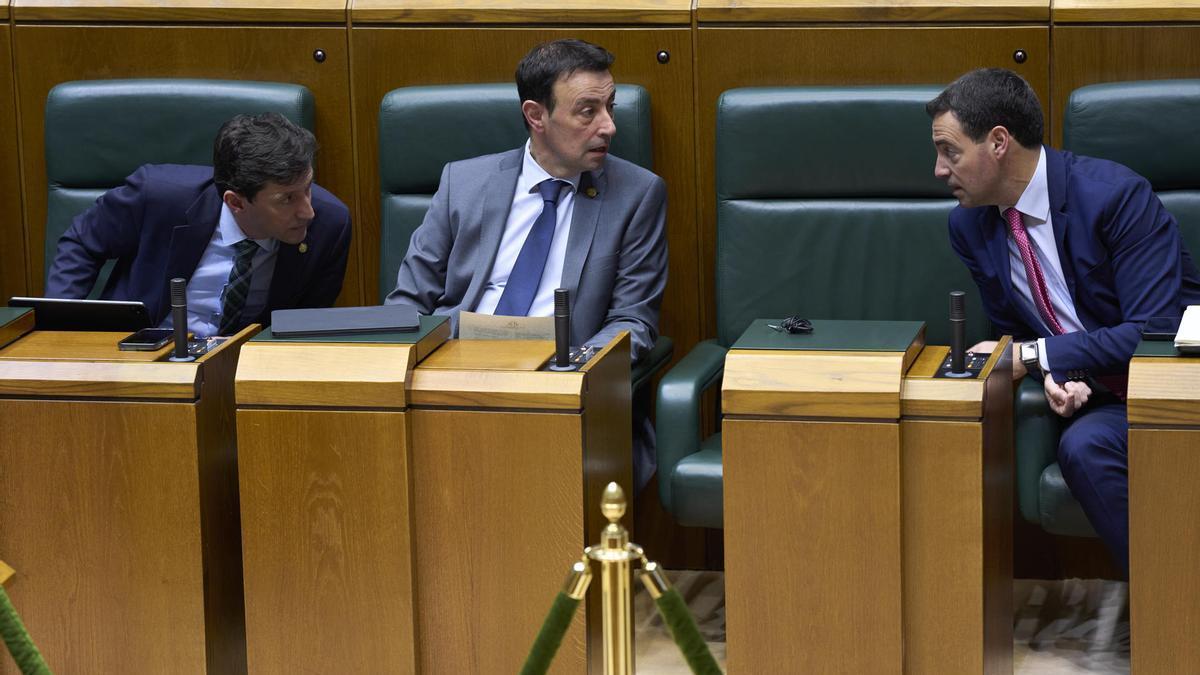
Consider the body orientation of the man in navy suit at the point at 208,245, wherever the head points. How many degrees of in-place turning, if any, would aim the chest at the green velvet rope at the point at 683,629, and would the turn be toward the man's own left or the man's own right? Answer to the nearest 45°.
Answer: approximately 45° to the man's own right

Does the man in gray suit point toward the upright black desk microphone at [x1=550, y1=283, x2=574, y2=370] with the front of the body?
yes

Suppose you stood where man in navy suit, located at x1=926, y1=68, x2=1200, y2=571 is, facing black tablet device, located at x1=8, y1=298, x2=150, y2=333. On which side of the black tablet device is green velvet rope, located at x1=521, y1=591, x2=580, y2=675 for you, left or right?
left

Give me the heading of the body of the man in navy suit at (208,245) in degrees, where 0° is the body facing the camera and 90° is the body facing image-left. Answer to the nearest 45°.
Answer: approximately 315°

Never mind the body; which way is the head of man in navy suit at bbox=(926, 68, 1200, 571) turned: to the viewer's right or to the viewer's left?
to the viewer's left
